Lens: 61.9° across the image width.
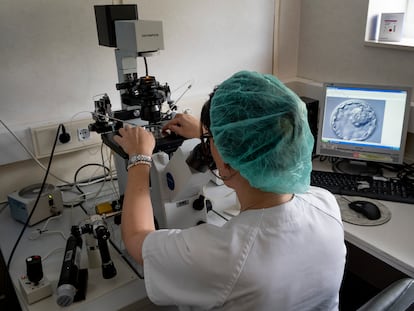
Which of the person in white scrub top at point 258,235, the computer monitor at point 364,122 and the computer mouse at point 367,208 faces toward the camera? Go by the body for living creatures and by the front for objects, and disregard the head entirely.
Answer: the computer monitor

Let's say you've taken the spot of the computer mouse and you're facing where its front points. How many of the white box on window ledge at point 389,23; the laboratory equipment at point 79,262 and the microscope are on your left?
2

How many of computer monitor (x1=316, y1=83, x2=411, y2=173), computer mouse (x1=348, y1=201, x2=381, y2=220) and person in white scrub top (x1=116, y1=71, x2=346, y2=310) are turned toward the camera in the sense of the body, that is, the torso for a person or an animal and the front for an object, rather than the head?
1

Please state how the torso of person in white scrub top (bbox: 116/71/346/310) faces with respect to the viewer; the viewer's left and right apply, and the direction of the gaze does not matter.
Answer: facing away from the viewer and to the left of the viewer

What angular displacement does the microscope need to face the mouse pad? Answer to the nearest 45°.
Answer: approximately 45° to its left

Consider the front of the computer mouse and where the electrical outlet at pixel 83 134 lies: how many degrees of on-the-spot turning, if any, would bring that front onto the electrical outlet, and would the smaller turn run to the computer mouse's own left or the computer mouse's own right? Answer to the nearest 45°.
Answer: approximately 45° to the computer mouse's own left

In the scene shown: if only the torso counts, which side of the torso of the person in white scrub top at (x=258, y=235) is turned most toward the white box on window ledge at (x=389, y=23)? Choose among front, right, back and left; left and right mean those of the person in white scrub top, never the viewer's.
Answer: right

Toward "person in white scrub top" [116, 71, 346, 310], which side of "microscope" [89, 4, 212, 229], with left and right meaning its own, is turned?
front

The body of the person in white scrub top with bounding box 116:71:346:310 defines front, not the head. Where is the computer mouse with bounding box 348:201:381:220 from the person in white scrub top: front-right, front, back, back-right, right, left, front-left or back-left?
right

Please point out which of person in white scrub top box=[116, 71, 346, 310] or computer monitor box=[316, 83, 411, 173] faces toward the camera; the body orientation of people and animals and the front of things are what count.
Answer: the computer monitor

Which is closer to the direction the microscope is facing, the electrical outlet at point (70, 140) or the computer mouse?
the computer mouse

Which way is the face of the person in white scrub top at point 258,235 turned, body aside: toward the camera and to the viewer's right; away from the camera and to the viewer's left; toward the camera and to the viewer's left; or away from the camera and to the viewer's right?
away from the camera and to the viewer's left

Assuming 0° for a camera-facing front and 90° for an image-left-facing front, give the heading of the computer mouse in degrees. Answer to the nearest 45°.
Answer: approximately 135°

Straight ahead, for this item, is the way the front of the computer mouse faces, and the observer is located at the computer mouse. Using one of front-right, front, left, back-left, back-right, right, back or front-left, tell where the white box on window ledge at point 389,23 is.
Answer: front-right

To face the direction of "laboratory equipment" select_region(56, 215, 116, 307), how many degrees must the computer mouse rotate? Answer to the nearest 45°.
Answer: approximately 90° to its left

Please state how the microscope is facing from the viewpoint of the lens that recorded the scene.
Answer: facing the viewer and to the right of the viewer

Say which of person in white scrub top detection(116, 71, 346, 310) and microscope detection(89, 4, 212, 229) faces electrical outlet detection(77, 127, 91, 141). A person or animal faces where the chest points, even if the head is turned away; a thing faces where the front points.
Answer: the person in white scrub top

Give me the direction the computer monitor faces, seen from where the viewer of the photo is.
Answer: facing the viewer

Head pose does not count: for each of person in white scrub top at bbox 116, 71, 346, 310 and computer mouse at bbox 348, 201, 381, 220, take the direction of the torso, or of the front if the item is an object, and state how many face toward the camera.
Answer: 0
